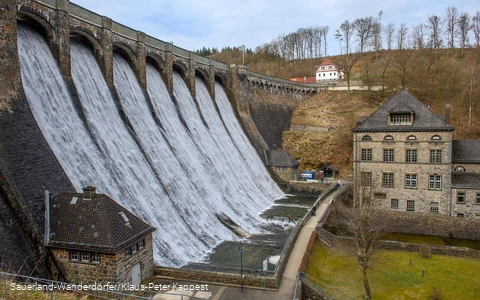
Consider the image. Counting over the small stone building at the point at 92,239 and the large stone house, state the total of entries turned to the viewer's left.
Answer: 0

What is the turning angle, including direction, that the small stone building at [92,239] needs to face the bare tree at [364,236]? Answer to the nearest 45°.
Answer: approximately 45° to its left

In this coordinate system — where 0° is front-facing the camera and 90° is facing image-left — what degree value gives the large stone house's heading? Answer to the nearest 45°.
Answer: approximately 0°

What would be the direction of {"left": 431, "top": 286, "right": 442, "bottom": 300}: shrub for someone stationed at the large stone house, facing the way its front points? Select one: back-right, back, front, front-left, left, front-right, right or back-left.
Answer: front

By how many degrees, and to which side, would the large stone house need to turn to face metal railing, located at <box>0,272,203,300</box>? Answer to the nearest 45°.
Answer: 0° — it already faces it

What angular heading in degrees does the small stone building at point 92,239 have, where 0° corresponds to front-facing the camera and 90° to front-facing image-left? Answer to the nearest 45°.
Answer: approximately 315°

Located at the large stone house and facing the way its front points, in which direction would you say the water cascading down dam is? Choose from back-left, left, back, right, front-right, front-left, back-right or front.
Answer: front-right

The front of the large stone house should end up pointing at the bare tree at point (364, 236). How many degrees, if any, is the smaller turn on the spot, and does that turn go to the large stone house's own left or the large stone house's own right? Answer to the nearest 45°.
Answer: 0° — it already faces it

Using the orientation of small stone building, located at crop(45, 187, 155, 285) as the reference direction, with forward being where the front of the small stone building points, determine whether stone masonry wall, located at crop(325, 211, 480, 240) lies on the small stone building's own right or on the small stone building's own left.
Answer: on the small stone building's own left

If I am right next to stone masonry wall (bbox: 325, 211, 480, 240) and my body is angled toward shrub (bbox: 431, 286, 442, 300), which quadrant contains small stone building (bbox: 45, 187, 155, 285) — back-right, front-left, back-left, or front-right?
front-right

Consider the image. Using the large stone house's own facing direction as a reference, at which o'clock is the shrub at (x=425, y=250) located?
The shrub is roughly at 12 o'clock from the large stone house.

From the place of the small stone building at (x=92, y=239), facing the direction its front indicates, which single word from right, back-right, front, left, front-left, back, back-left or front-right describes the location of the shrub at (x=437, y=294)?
front-left

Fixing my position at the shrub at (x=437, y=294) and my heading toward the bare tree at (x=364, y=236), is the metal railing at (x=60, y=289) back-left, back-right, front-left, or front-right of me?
front-left
